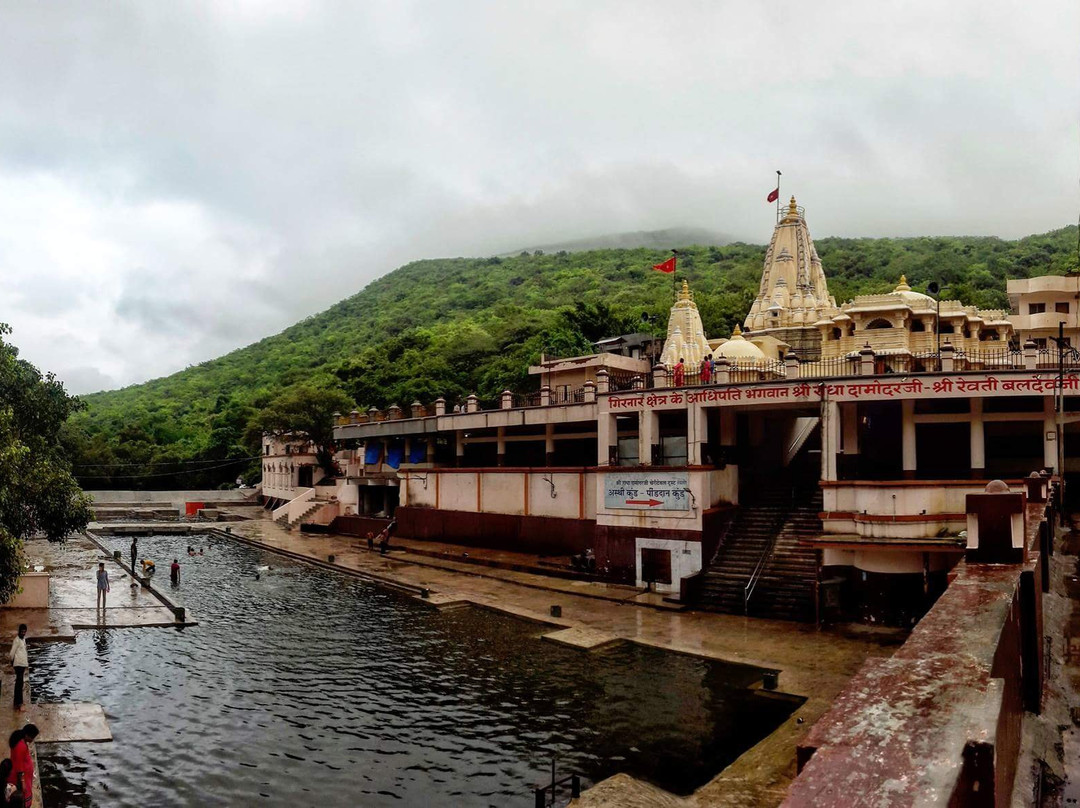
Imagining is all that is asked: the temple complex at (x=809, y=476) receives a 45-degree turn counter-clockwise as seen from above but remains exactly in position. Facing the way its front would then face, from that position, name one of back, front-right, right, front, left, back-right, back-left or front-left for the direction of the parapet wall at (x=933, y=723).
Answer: front

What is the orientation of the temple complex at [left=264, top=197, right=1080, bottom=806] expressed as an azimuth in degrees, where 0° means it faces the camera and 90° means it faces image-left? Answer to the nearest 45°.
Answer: approximately 45°

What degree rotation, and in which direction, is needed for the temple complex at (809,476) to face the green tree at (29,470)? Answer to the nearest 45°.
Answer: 0° — it already faces it

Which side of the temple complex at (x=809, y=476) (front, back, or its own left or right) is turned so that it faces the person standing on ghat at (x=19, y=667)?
front

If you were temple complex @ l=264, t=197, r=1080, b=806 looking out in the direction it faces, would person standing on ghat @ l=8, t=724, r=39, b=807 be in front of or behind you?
in front
